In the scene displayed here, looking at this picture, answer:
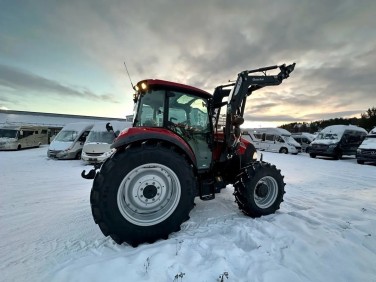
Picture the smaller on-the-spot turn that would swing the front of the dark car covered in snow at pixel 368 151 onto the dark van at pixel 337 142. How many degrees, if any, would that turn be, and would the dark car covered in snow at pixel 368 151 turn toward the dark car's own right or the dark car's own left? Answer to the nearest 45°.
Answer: approximately 90° to the dark car's own right

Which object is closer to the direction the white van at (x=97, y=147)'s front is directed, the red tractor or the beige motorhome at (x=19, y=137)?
the red tractor

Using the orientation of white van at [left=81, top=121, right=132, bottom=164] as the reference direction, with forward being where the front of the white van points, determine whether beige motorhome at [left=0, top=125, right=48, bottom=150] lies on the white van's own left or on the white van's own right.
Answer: on the white van's own right

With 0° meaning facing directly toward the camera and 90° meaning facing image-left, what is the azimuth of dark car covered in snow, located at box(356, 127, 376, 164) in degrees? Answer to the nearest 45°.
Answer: approximately 45°

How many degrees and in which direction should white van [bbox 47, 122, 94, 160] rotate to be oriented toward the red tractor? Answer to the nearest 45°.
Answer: approximately 45° to its left

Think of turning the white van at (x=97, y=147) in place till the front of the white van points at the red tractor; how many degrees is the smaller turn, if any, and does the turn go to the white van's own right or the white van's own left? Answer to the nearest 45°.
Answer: approximately 45° to the white van's own left

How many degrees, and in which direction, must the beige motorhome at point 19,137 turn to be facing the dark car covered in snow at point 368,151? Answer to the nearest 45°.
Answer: approximately 90° to its left

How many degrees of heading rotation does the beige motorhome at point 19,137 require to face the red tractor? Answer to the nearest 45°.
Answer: approximately 45° to its left
